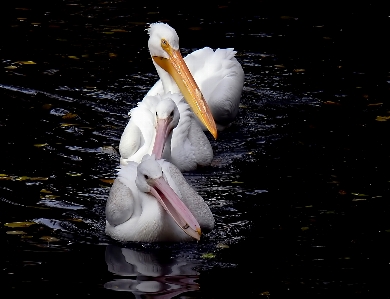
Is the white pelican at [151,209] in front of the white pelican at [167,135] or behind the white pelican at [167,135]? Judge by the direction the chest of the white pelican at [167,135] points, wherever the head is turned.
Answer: in front

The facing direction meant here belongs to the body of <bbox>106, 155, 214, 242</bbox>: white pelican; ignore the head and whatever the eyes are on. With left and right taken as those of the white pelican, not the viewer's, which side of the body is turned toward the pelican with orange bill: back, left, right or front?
back

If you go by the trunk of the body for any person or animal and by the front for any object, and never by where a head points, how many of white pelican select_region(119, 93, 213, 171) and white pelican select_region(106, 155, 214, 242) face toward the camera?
2

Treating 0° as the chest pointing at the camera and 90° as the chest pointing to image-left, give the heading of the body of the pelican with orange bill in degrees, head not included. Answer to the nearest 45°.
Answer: approximately 45°

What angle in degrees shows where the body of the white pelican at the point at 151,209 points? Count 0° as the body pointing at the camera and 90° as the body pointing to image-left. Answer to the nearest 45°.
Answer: approximately 0°

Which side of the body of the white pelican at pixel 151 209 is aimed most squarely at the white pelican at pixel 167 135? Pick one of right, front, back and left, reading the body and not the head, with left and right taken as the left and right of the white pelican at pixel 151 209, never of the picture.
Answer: back

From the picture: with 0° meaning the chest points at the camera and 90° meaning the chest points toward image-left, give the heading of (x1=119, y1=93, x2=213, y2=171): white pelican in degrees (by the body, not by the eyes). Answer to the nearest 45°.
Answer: approximately 0°
